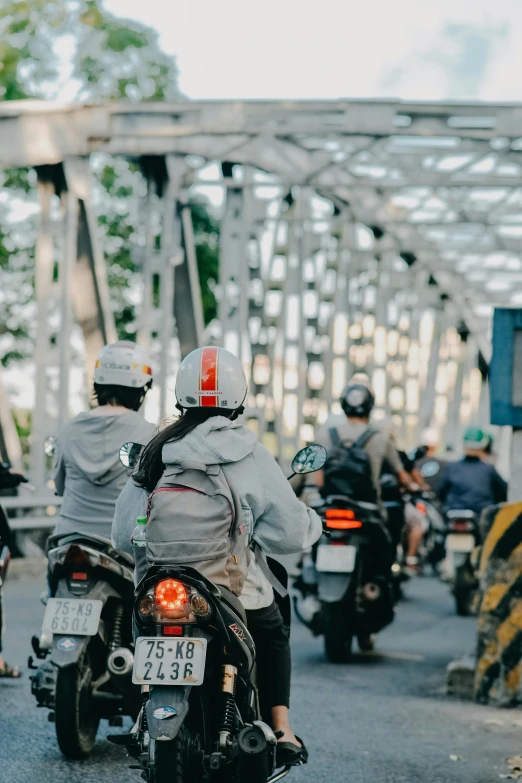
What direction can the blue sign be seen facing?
toward the camera

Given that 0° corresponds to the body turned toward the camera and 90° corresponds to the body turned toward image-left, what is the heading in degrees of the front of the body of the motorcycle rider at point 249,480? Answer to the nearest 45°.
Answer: approximately 180°

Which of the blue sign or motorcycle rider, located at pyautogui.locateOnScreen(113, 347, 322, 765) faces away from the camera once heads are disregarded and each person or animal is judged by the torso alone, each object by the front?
the motorcycle rider

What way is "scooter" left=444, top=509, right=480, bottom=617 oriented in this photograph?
away from the camera

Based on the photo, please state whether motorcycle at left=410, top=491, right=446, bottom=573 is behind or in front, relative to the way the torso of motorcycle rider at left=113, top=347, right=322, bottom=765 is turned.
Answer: in front

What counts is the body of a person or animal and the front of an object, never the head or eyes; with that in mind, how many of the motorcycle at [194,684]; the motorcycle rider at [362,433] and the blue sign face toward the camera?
1

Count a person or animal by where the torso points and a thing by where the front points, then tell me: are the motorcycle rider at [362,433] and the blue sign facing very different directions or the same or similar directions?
very different directions

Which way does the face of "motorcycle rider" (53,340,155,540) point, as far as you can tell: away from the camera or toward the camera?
away from the camera

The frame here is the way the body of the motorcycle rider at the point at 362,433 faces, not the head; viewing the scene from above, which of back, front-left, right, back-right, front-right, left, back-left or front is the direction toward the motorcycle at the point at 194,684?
back

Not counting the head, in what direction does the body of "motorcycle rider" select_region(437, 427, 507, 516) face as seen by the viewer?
away from the camera

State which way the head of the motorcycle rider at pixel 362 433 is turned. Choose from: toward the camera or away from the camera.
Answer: away from the camera

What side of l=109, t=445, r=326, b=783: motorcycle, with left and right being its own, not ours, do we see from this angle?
back

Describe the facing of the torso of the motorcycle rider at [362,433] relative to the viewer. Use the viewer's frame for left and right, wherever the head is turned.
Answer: facing away from the viewer

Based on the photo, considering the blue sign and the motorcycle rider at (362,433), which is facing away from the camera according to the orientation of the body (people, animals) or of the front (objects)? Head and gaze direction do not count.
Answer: the motorcycle rider

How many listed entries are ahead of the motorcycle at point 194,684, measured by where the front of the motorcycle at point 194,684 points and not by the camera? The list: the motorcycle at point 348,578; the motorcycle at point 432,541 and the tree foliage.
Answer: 3
